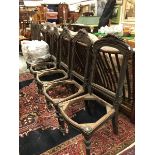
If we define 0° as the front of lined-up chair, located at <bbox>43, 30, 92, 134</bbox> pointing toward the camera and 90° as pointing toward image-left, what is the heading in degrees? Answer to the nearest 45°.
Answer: approximately 45°

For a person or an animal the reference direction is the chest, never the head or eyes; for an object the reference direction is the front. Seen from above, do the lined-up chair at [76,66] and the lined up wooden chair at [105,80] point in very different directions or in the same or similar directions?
same or similar directions

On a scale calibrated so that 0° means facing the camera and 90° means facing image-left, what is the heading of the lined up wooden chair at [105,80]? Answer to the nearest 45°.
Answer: approximately 45°

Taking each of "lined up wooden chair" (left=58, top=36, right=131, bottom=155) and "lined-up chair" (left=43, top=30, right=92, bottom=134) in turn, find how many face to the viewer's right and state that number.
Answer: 0
